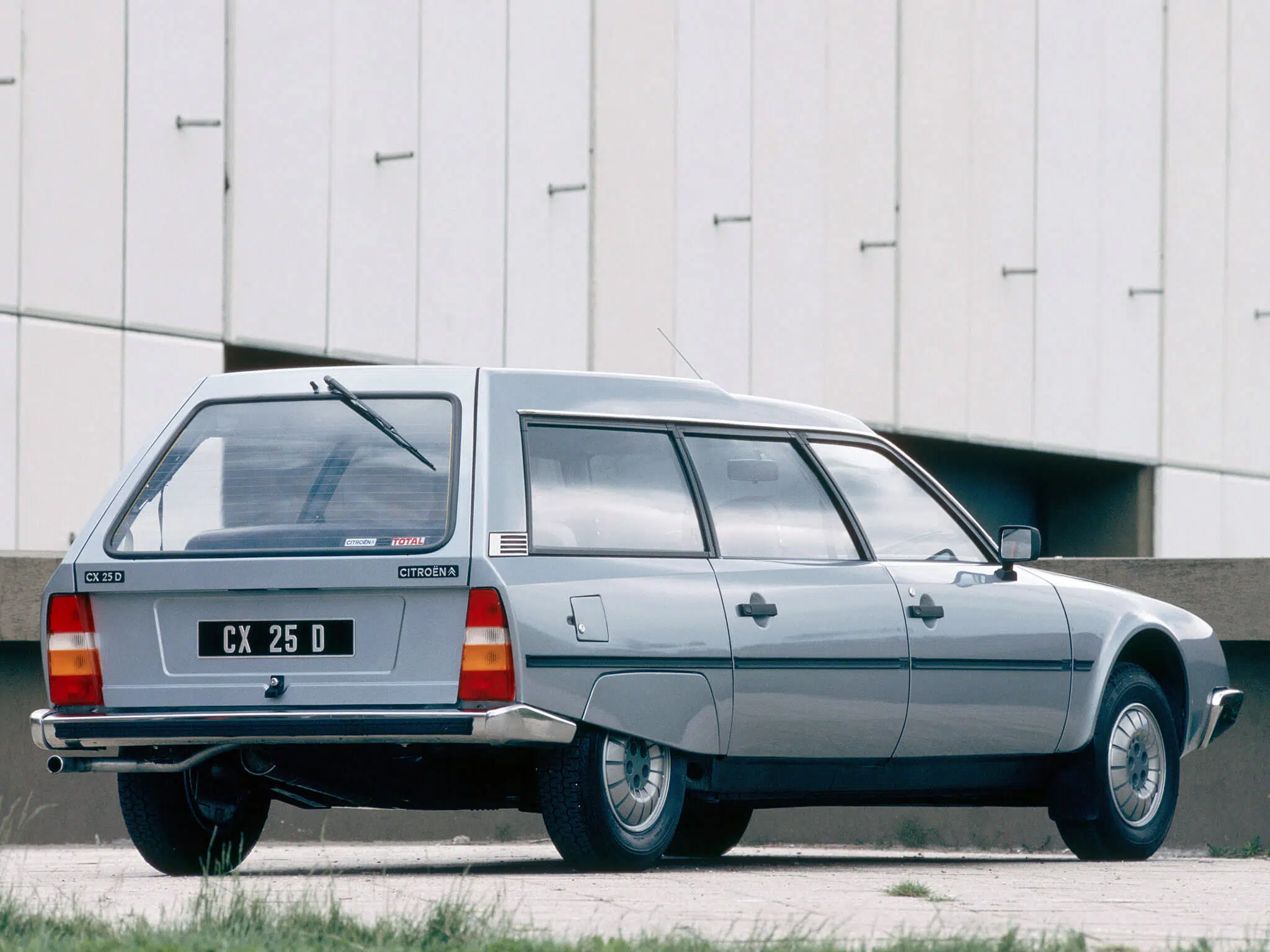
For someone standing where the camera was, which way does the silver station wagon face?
facing away from the viewer and to the right of the viewer

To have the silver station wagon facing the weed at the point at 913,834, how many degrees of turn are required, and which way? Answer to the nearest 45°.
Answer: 0° — it already faces it
